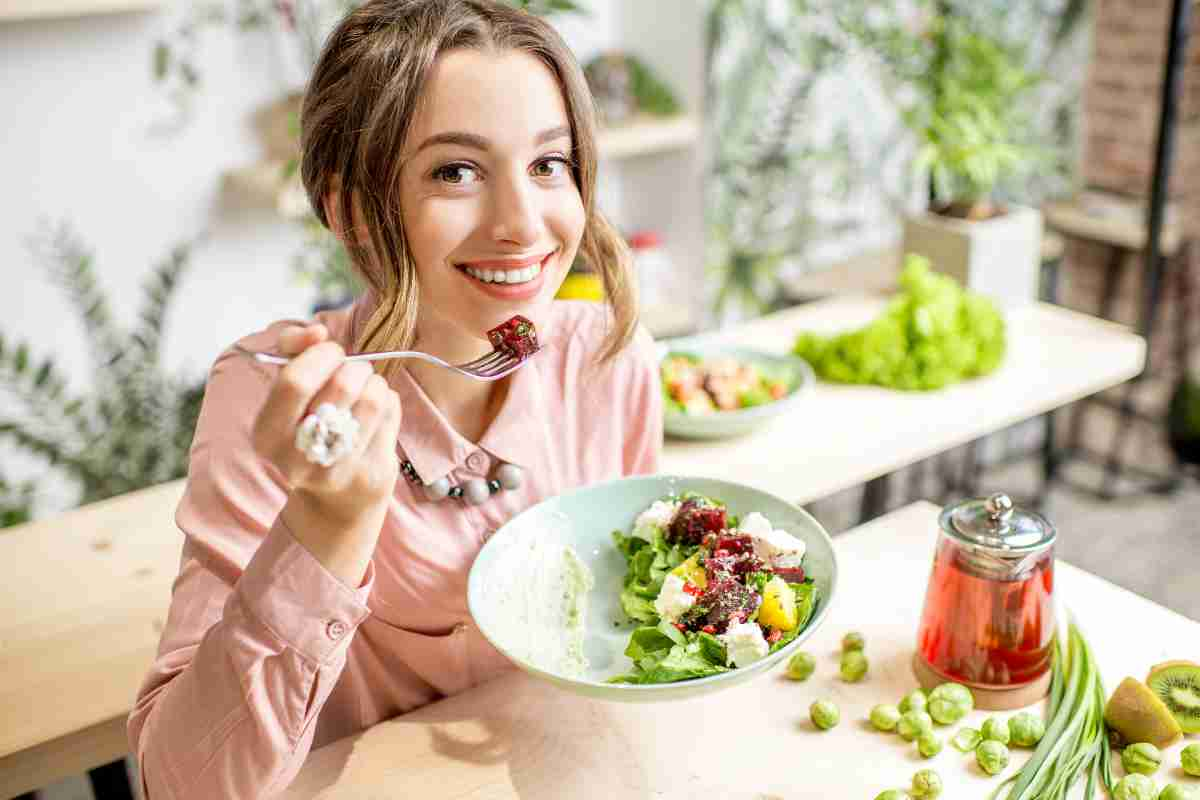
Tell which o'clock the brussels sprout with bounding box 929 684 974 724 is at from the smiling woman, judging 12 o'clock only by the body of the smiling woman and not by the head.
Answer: The brussels sprout is roughly at 11 o'clock from the smiling woman.

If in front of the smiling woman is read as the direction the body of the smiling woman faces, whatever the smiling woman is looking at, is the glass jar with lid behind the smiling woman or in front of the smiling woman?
in front

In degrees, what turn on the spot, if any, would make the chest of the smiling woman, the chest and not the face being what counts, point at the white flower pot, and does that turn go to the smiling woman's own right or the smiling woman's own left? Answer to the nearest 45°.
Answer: approximately 90° to the smiling woman's own left

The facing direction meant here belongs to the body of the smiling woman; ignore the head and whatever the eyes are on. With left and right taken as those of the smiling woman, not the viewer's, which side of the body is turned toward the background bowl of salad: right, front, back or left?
left

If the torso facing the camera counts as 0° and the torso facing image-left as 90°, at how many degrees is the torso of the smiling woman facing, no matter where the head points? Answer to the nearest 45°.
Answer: approximately 315°

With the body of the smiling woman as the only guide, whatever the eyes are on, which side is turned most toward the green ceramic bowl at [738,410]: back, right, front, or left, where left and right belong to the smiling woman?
left

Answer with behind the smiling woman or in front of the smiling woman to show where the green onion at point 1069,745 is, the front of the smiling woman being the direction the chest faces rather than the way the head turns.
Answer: in front

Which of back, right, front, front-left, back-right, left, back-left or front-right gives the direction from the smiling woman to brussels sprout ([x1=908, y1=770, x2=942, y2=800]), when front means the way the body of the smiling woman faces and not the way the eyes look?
front

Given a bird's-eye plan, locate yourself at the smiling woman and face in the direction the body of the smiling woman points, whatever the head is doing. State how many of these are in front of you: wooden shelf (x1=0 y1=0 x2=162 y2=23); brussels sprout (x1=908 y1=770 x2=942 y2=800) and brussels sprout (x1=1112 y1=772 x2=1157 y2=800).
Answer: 2

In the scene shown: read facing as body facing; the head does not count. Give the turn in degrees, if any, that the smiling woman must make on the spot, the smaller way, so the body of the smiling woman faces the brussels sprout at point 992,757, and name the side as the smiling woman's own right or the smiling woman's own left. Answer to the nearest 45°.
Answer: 0° — they already face it
